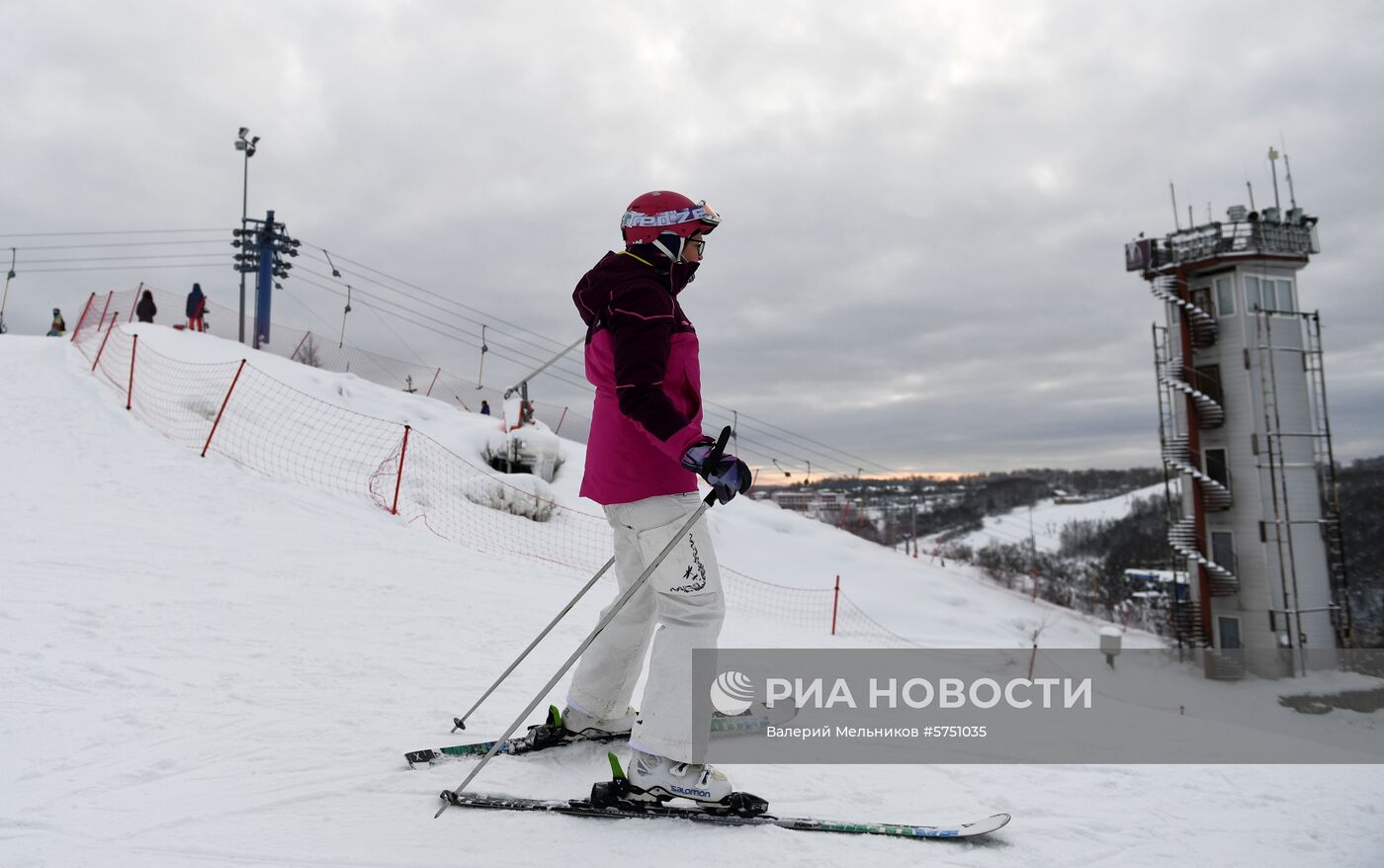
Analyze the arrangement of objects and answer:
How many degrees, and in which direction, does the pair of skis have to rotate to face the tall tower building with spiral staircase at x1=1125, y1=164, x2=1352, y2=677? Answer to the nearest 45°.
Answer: approximately 45° to its left

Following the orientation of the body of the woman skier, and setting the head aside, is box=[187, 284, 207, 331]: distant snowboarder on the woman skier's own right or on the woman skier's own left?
on the woman skier's own left

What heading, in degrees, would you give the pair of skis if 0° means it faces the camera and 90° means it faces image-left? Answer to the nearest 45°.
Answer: approximately 270°

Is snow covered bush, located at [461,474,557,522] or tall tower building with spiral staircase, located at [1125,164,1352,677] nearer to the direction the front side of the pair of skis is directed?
the tall tower building with spiral staircase

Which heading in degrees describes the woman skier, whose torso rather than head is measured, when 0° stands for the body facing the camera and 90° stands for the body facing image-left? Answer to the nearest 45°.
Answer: approximately 270°

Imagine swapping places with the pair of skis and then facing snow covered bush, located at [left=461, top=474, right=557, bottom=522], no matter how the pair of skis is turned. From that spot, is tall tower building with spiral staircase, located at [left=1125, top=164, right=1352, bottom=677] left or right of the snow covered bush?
right

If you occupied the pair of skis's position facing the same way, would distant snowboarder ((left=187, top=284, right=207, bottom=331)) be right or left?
on its left

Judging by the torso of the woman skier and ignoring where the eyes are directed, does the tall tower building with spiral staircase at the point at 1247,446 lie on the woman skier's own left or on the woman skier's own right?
on the woman skier's own left

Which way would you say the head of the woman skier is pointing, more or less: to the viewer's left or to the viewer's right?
to the viewer's right
